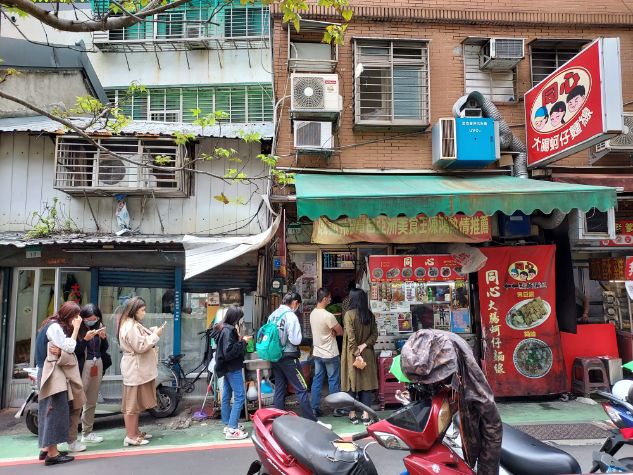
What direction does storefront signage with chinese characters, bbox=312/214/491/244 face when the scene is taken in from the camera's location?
facing the viewer

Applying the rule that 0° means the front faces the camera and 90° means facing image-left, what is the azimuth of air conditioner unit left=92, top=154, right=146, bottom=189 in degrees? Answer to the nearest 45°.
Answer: approximately 0°

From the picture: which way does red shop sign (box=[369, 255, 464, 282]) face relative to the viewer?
toward the camera

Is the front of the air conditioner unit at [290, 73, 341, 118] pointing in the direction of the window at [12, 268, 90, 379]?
no

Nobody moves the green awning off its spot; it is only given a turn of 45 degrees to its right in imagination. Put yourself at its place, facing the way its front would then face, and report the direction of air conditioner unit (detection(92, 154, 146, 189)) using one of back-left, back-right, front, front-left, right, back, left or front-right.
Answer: front-right

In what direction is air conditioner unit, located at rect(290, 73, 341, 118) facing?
toward the camera

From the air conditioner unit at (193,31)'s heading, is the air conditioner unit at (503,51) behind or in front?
in front

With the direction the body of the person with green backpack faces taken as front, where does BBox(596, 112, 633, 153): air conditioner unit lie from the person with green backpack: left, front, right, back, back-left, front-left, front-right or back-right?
front-right

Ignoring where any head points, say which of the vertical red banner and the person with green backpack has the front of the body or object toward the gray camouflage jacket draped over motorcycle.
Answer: the vertical red banner

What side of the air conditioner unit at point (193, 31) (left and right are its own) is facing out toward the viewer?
front

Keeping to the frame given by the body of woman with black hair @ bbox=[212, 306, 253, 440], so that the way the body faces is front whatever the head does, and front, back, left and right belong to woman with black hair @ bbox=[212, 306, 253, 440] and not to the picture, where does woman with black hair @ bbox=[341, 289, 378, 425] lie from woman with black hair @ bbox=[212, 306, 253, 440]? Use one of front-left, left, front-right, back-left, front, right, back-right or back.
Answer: front

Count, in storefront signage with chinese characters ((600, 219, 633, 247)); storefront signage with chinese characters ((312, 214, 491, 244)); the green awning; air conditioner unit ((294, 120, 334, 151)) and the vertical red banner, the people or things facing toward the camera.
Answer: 5

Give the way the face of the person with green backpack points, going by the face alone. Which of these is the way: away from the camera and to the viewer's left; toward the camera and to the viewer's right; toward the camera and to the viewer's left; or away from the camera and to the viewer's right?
away from the camera and to the viewer's right

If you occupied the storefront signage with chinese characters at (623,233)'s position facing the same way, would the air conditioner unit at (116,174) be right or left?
on its right

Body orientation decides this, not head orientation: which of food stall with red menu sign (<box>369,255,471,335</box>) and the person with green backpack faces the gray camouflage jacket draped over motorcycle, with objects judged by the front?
the food stall with red menu sign

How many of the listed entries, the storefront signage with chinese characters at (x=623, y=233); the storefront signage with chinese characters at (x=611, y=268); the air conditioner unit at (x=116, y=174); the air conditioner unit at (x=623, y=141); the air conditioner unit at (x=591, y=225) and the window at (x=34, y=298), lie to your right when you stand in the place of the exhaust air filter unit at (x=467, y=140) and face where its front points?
2

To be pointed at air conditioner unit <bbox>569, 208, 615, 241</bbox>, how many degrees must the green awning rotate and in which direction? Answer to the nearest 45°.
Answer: approximately 135° to its left
